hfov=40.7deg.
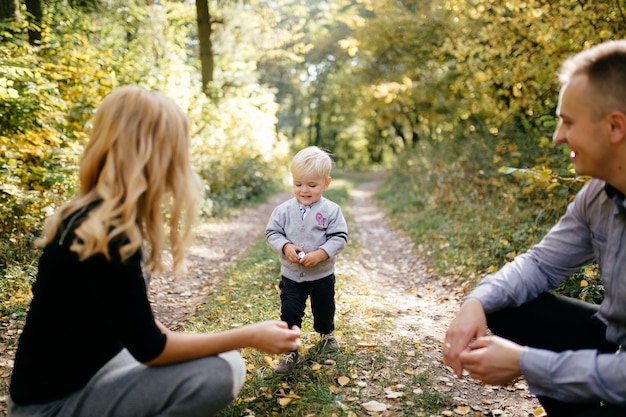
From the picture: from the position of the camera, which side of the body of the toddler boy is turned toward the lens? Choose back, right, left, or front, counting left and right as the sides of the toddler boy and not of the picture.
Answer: front

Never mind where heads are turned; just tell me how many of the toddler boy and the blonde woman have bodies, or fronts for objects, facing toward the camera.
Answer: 1

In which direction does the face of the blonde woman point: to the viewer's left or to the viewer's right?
to the viewer's right

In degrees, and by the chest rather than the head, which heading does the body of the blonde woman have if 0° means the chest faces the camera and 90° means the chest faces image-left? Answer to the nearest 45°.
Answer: approximately 225°

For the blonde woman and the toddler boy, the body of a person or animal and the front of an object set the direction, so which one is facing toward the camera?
the toddler boy

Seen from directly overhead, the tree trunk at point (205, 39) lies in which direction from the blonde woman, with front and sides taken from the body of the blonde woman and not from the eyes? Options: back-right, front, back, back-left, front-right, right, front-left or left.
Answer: front-left

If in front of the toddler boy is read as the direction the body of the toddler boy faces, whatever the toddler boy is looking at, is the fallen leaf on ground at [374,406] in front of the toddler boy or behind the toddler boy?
in front

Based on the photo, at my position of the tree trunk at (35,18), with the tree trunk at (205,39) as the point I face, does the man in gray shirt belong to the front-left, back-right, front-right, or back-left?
back-right

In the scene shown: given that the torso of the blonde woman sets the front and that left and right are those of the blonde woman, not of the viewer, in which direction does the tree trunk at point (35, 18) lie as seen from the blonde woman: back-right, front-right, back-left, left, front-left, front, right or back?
front-left

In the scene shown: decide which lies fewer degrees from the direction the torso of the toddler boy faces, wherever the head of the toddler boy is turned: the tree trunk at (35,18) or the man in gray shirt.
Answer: the man in gray shirt

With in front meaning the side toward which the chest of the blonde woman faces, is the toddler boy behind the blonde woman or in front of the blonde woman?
in front

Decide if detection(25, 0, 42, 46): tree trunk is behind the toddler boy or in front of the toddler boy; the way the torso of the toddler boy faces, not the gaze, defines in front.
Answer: behind
